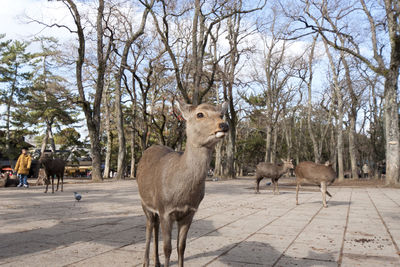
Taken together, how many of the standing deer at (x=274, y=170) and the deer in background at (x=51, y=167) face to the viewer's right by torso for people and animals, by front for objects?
1

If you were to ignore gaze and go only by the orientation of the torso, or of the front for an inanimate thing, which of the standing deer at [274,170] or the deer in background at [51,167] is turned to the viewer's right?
the standing deer

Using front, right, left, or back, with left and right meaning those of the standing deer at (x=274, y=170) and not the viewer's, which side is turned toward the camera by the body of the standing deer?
right

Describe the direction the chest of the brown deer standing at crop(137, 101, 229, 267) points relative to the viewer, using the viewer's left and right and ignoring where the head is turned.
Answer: facing the viewer and to the right of the viewer

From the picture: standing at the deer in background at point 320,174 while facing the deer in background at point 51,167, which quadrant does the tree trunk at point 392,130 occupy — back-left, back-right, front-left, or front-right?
back-right

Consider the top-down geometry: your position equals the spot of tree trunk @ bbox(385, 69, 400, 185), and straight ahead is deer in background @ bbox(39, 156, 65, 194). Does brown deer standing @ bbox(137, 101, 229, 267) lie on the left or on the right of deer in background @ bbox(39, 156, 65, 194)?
left

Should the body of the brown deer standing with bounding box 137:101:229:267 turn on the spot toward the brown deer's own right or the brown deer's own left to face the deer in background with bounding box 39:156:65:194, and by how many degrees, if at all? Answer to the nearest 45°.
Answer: approximately 180°

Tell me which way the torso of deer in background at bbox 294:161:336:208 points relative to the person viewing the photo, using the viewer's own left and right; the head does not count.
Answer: facing to the right of the viewer
